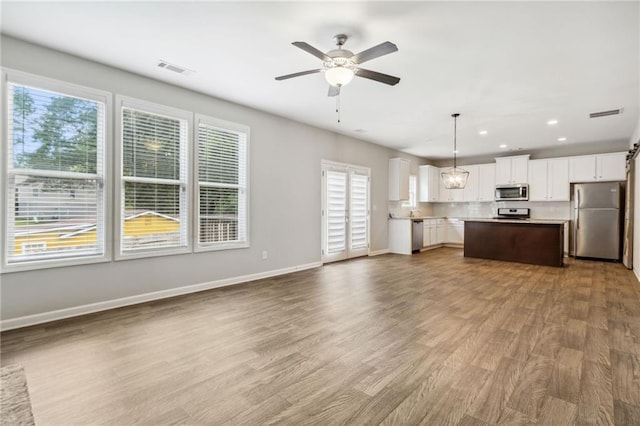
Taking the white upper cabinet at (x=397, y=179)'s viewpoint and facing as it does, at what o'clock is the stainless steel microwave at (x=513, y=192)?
The stainless steel microwave is roughly at 10 o'clock from the white upper cabinet.

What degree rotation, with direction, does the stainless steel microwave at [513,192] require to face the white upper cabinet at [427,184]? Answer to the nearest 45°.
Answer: approximately 90° to its right

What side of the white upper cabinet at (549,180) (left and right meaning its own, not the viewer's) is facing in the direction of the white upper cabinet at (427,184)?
right

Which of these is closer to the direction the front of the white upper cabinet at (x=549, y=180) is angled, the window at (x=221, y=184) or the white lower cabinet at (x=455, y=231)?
the window

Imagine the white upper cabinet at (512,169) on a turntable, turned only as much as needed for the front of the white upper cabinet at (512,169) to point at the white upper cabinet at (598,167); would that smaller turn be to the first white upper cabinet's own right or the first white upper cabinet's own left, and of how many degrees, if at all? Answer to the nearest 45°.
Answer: approximately 90° to the first white upper cabinet's own left

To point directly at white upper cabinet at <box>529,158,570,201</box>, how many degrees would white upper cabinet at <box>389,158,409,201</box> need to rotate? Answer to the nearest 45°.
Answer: approximately 45° to its left

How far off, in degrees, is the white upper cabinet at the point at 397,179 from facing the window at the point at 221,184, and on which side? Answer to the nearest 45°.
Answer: approximately 90° to its right
